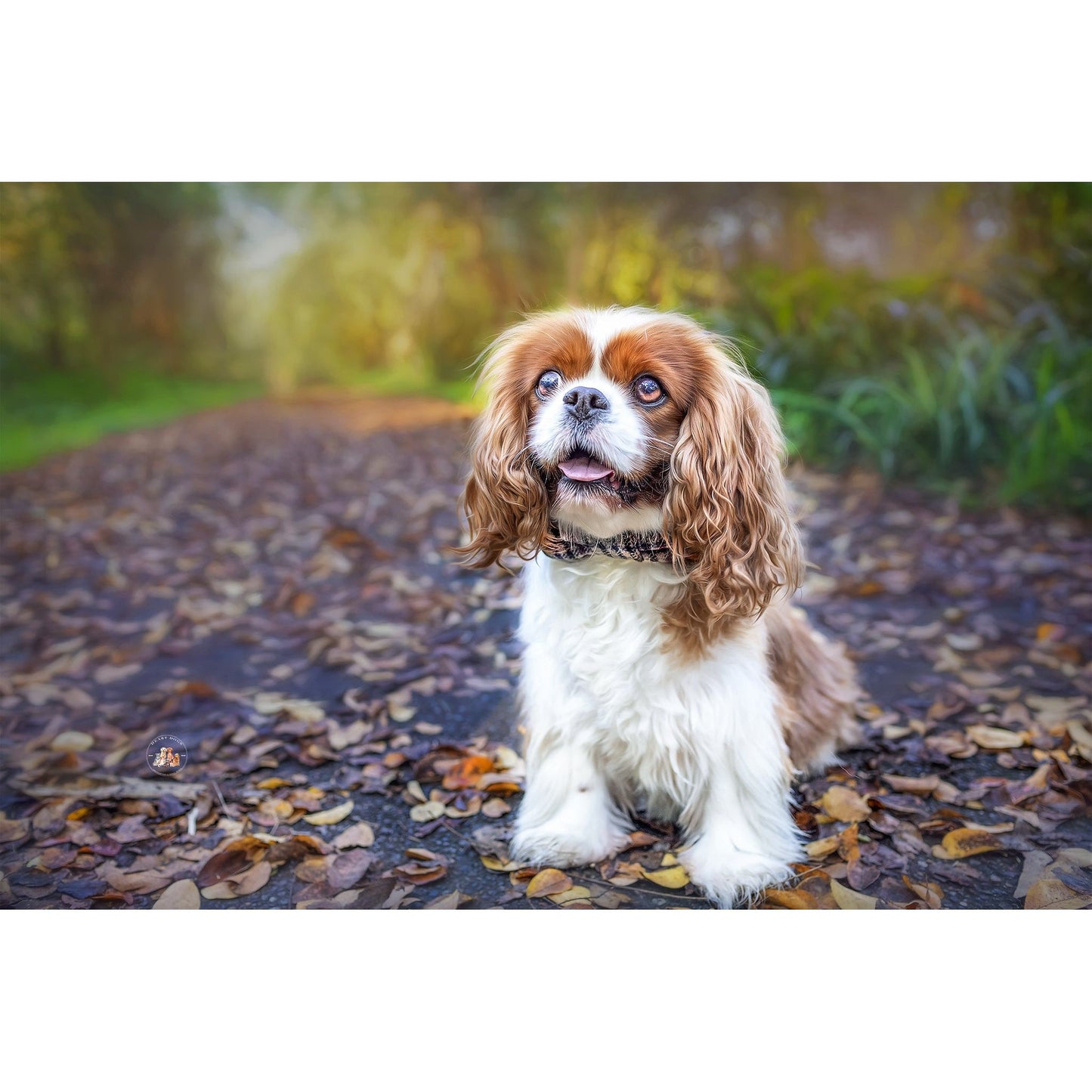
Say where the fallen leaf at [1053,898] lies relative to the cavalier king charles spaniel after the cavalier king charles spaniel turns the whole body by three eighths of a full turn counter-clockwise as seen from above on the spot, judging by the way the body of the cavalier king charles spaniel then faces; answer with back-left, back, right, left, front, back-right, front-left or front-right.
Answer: front

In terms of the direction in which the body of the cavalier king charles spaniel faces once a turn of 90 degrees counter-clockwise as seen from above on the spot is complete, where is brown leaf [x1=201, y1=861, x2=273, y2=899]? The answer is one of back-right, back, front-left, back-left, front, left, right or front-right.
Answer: back-right

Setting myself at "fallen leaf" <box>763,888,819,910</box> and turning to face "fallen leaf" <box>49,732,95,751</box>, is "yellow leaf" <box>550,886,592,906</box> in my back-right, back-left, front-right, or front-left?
front-left

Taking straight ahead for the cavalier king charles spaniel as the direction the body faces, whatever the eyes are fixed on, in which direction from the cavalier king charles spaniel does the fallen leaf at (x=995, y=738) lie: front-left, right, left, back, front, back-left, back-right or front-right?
back

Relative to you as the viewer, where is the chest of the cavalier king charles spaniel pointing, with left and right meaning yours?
facing the viewer and to the left of the viewer

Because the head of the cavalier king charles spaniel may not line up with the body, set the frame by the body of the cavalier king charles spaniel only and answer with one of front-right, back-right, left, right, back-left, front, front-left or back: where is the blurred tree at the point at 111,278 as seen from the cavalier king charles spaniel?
right

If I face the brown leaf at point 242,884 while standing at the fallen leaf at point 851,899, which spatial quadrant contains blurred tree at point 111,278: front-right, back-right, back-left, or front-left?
front-right

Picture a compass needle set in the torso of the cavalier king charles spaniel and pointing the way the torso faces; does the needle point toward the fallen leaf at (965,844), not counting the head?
no

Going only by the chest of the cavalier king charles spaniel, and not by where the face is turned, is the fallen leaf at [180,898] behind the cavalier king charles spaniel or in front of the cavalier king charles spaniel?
in front

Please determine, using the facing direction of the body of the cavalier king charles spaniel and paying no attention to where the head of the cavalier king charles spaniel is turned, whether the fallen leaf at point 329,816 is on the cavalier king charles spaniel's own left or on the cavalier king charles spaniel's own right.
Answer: on the cavalier king charles spaniel's own right
